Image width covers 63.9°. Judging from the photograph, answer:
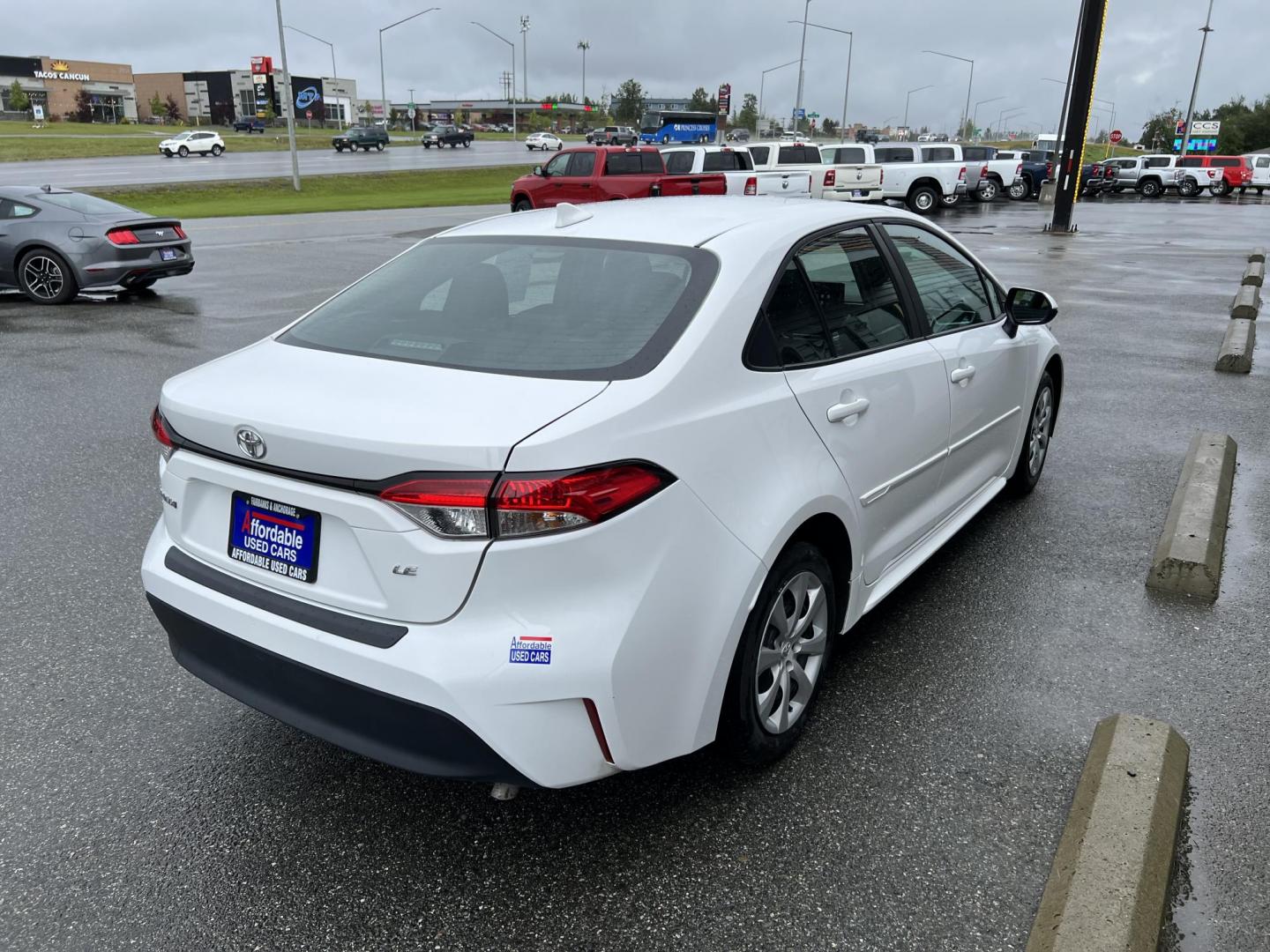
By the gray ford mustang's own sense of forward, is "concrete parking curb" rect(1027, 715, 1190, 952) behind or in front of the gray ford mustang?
behind

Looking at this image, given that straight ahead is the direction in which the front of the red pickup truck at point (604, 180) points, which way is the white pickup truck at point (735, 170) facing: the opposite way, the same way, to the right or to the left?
the same way

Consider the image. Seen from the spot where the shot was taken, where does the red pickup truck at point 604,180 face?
facing away from the viewer and to the left of the viewer

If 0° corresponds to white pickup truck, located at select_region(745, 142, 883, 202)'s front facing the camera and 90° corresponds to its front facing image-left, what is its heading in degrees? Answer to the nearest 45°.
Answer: approximately 135°

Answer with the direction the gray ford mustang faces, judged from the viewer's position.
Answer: facing away from the viewer and to the left of the viewer

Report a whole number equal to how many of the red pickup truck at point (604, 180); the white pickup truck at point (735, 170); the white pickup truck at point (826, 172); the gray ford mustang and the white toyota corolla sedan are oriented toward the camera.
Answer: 0

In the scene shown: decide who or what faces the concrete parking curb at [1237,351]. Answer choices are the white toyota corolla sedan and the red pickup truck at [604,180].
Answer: the white toyota corolla sedan

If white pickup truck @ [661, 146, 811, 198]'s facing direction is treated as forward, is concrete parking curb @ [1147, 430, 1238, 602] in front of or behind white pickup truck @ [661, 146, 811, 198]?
behind

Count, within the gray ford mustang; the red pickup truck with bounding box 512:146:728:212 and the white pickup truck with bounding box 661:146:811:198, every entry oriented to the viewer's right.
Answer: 0

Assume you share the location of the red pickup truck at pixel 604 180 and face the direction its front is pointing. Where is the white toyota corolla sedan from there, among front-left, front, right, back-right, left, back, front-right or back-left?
back-left

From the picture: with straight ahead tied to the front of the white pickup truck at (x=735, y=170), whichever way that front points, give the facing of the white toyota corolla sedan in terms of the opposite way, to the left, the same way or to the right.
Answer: to the right

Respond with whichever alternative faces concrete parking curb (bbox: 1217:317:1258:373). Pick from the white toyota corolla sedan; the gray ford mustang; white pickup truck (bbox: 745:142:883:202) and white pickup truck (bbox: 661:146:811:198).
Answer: the white toyota corolla sedan

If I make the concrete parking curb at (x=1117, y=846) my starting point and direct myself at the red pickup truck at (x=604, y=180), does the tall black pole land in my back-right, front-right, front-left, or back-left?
front-right

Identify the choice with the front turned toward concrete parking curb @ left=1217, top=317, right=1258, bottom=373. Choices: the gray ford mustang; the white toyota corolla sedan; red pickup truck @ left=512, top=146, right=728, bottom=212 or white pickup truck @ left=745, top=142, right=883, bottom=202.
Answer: the white toyota corolla sedan
